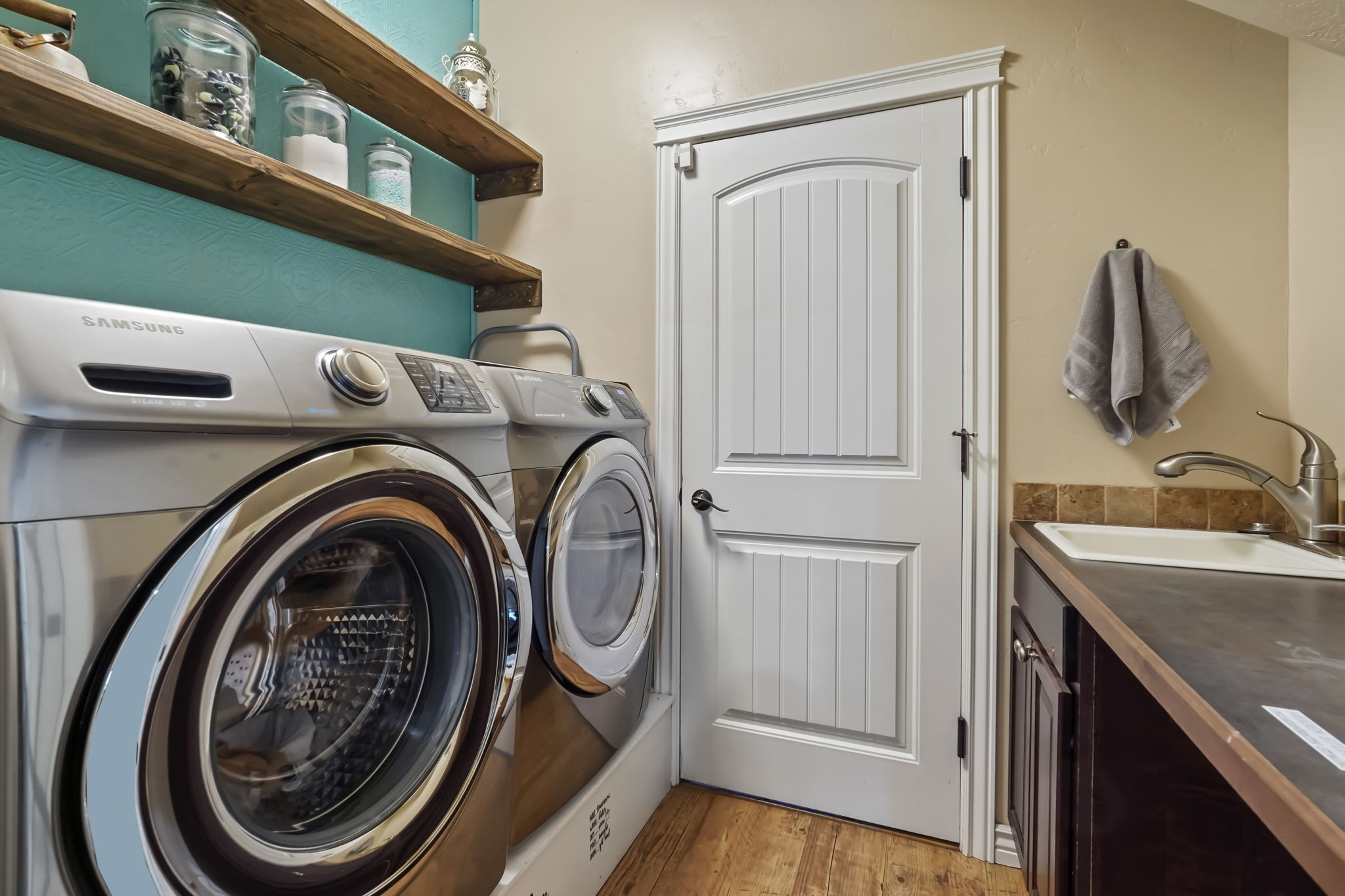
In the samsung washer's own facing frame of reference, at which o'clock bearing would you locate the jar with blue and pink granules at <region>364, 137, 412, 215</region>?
The jar with blue and pink granules is roughly at 8 o'clock from the samsung washer.

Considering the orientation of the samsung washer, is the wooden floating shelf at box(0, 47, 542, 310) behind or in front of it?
behind

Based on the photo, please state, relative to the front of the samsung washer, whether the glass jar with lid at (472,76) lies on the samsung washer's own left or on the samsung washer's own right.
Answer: on the samsung washer's own left

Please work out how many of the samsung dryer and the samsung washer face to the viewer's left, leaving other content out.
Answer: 0

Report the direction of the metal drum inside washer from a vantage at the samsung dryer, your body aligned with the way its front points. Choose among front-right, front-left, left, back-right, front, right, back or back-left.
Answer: right

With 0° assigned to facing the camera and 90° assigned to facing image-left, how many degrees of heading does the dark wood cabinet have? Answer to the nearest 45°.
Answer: approximately 45°

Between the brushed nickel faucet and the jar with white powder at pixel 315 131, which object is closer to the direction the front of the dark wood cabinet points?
the jar with white powder

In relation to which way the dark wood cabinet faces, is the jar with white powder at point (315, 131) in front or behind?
in front

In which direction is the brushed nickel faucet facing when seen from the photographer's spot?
facing to the left of the viewer

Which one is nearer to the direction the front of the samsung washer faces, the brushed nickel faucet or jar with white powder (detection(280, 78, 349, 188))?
the brushed nickel faucet
